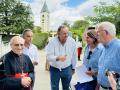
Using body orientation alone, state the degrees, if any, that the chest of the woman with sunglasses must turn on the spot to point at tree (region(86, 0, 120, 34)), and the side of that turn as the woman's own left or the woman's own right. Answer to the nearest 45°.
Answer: approximately 135° to the woman's own right

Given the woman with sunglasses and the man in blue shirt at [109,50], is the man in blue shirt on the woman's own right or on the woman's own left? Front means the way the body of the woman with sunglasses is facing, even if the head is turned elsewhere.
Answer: on the woman's own left

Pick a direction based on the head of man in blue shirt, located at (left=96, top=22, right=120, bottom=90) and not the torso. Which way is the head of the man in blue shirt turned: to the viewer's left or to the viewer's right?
to the viewer's left

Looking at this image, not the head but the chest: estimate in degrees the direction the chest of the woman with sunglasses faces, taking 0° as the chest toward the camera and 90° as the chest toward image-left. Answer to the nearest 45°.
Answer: approximately 45°

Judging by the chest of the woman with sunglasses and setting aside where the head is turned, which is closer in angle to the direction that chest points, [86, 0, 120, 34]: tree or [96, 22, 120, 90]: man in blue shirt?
the man in blue shirt
